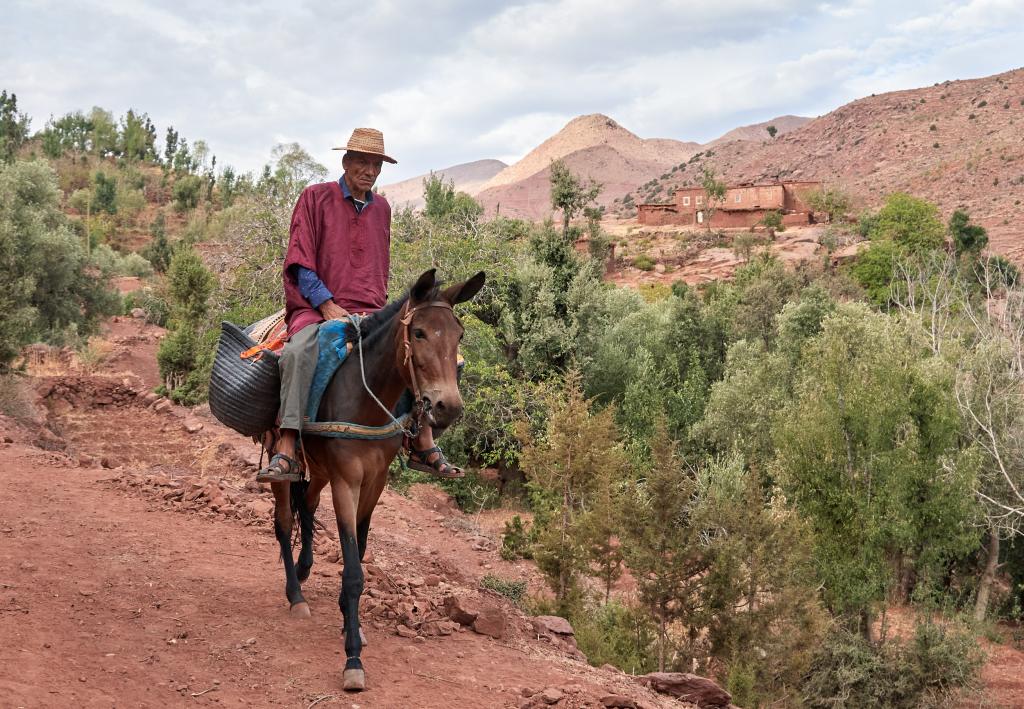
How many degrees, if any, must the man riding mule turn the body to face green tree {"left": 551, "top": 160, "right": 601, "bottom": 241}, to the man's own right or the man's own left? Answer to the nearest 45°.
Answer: approximately 135° to the man's own left

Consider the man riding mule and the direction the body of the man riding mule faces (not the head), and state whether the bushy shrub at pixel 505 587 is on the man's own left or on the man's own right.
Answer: on the man's own left

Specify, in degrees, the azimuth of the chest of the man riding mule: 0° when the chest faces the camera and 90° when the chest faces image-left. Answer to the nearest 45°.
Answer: approximately 315°
